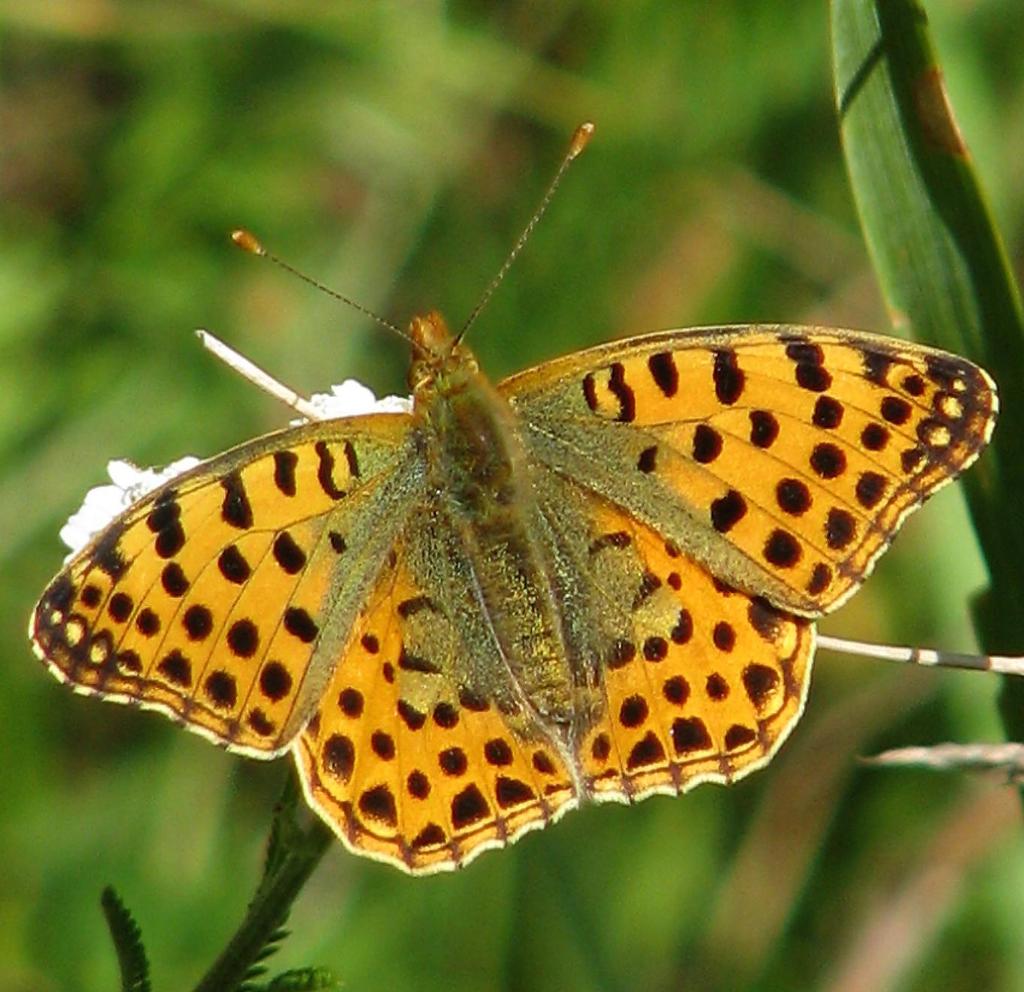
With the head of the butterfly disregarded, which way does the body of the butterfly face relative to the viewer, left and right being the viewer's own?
facing away from the viewer
